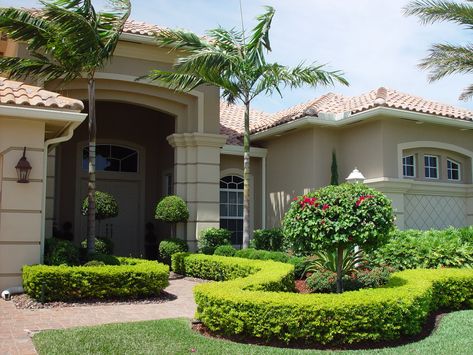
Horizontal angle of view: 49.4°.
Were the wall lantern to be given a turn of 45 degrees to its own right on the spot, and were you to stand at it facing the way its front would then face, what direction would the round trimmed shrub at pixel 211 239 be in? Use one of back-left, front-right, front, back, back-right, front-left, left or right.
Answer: back

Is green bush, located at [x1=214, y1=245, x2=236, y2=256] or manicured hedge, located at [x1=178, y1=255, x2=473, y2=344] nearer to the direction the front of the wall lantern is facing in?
the manicured hedge

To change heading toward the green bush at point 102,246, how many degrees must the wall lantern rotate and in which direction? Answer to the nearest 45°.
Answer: approximately 135° to its left

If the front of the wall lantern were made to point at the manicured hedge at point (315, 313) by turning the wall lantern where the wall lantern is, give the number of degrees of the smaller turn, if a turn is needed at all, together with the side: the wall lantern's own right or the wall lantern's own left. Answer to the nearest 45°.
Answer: approximately 45° to the wall lantern's own left

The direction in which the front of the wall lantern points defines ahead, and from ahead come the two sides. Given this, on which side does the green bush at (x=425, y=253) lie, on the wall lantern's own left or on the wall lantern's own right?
on the wall lantern's own left

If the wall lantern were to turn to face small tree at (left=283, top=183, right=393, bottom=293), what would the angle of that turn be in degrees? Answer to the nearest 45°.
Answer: approximately 45° to its left

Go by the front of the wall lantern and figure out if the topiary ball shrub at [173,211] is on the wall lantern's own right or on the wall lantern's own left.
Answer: on the wall lantern's own left

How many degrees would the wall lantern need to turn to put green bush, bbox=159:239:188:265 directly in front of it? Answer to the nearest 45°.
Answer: approximately 135° to its left

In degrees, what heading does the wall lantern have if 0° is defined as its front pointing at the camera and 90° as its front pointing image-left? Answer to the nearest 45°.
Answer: approximately 0°

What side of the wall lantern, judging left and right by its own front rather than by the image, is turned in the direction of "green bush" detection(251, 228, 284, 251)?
left

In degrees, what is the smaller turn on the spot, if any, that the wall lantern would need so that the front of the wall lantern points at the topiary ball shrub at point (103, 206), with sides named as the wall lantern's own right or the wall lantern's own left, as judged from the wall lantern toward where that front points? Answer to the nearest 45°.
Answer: approximately 135° to the wall lantern's own left
